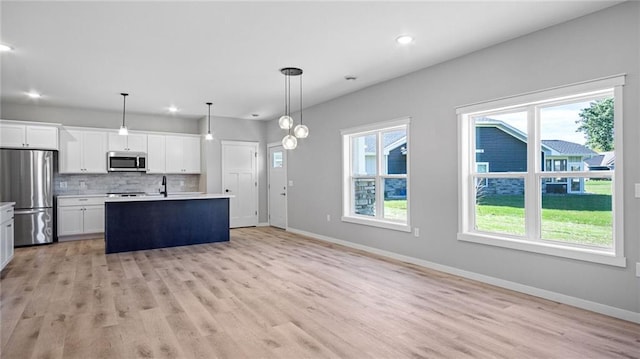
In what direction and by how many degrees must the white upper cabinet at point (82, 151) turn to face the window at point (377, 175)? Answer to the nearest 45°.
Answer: approximately 45° to its left

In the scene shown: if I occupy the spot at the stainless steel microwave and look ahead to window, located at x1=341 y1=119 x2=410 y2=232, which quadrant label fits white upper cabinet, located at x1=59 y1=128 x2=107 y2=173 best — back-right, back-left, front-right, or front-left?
back-right

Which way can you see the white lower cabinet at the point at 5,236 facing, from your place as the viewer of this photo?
facing to the right of the viewer

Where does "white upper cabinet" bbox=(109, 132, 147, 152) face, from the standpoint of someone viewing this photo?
facing the viewer

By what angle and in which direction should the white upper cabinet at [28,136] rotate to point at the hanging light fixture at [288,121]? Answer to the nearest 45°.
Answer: approximately 45° to its left

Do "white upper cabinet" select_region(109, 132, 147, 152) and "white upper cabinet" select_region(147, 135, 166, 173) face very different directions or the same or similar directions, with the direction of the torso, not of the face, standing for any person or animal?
same or similar directions

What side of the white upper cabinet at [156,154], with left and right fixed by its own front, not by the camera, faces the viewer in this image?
front

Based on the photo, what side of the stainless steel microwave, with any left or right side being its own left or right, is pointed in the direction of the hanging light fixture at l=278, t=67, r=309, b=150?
front

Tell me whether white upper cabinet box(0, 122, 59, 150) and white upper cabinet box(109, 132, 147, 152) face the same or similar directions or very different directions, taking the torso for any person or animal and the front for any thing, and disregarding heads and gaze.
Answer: same or similar directions

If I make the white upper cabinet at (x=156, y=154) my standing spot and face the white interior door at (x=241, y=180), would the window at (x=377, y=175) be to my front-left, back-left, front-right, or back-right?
front-right

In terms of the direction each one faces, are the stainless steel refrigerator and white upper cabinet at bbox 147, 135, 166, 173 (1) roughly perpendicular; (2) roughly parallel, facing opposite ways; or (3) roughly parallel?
roughly parallel

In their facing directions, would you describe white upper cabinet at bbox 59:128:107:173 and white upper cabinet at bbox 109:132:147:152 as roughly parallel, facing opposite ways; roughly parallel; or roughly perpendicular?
roughly parallel

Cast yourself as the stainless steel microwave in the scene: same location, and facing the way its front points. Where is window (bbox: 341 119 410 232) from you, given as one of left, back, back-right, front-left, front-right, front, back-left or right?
front-left
